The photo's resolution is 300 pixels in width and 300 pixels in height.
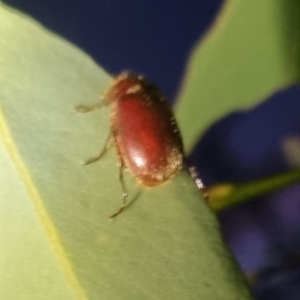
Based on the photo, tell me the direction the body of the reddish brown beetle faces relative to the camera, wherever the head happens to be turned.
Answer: away from the camera
